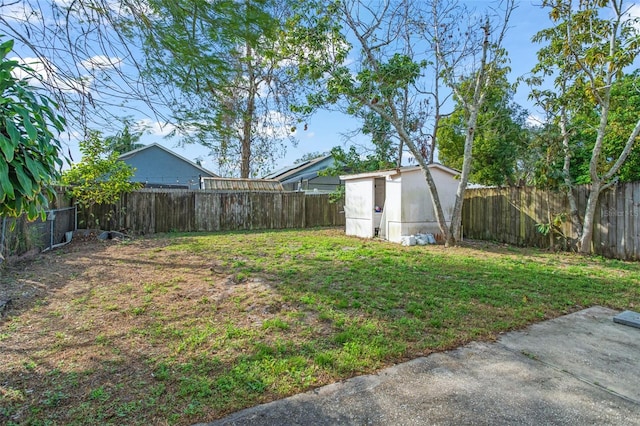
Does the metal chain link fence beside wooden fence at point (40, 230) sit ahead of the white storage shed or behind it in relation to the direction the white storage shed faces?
ahead

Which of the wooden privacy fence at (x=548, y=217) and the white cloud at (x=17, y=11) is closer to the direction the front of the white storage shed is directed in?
the white cloud

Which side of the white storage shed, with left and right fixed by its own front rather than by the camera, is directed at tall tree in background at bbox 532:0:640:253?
left

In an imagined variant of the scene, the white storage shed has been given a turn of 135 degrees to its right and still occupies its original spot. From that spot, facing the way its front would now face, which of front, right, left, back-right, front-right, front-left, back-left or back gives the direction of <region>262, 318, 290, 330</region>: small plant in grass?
back

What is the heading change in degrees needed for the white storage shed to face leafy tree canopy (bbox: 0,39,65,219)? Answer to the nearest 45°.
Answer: approximately 45° to its left

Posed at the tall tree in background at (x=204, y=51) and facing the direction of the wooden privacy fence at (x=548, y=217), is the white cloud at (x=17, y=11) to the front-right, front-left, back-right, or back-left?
back-left

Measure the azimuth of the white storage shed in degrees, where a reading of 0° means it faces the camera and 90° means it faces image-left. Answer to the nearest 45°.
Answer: approximately 45°

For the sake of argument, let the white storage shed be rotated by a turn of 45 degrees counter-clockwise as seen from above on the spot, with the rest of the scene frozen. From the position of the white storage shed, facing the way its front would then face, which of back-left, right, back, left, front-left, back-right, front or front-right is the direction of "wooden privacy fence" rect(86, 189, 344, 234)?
right
